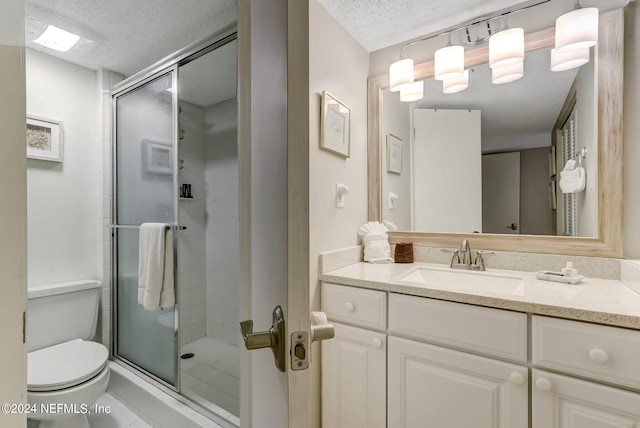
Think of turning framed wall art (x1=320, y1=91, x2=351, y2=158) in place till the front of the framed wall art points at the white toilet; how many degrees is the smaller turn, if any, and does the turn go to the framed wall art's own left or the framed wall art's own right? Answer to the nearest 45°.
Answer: approximately 135° to the framed wall art's own right

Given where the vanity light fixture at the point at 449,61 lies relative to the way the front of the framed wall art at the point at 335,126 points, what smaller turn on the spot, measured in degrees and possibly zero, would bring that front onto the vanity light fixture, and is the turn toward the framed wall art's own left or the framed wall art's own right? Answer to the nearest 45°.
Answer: approximately 45° to the framed wall art's own left

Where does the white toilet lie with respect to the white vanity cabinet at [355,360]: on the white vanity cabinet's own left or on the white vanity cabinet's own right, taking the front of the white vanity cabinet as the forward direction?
on the white vanity cabinet's own right

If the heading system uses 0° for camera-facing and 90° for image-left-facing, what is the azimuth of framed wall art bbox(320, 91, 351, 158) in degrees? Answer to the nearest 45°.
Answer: approximately 315°

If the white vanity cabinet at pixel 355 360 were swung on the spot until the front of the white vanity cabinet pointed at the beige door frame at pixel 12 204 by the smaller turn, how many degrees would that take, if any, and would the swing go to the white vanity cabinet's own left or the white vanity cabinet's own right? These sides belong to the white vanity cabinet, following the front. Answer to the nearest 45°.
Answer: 0° — it already faces it

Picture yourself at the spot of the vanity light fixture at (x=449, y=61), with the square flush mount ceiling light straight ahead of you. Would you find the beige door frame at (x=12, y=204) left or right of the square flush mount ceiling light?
left

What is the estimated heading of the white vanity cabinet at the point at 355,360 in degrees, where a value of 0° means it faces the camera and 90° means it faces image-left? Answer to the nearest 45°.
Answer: approximately 45°

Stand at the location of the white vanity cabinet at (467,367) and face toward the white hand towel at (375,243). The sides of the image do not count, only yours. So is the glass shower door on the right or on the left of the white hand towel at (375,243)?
left

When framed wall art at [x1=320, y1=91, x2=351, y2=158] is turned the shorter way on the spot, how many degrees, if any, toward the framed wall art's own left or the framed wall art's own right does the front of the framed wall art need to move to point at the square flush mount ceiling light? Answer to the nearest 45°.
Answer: approximately 135° to the framed wall art's own right

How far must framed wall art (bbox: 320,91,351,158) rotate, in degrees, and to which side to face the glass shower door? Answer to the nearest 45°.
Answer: approximately 135° to its right
